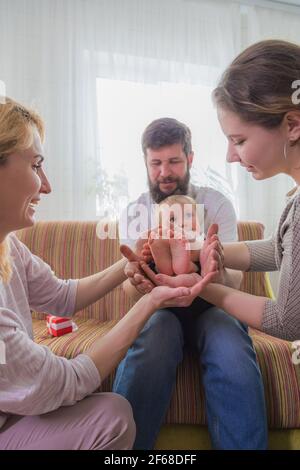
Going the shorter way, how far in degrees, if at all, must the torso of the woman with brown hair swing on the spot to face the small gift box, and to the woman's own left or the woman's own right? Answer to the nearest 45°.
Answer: approximately 45° to the woman's own right

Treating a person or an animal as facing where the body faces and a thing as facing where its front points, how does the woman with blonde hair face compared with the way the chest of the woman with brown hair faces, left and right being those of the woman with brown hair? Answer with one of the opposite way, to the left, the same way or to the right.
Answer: the opposite way

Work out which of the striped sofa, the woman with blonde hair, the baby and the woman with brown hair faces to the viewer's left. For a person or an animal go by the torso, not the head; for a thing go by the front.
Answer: the woman with brown hair

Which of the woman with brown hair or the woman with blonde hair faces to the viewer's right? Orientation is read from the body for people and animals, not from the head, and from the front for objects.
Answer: the woman with blonde hair

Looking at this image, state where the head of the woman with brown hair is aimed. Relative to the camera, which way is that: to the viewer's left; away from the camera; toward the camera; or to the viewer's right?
to the viewer's left

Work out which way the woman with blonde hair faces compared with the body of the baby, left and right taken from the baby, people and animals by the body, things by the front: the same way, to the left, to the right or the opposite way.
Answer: to the left

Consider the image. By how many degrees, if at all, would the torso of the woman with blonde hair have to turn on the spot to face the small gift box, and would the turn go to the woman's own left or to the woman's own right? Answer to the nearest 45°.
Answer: approximately 90° to the woman's own left

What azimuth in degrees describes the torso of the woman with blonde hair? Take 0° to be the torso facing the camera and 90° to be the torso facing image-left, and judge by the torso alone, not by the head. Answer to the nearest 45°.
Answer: approximately 270°

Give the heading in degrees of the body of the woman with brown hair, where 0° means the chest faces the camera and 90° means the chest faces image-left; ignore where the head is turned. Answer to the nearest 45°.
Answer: approximately 90°

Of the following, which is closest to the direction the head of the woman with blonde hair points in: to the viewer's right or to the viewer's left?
to the viewer's right

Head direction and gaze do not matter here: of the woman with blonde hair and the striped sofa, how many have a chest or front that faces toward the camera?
1
